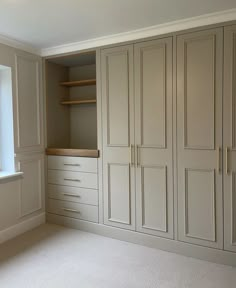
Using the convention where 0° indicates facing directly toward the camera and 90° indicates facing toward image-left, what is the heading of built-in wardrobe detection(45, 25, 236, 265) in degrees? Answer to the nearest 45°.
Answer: approximately 45°
